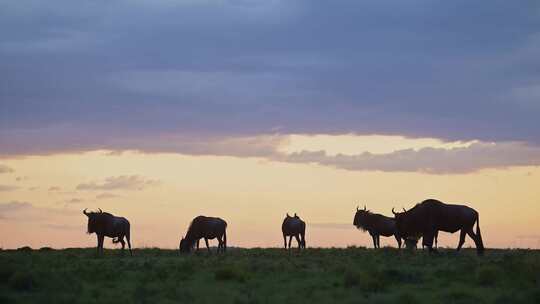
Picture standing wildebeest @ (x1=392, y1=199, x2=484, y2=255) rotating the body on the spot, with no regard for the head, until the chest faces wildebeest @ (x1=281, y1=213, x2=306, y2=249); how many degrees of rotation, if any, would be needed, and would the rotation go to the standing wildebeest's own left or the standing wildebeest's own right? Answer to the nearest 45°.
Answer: approximately 45° to the standing wildebeest's own right

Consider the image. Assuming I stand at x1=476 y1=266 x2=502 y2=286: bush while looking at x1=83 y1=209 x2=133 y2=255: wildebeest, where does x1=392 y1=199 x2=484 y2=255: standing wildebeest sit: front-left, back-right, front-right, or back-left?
front-right

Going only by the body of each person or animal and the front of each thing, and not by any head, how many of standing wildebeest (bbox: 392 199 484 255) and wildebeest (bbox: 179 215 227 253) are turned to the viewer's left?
2

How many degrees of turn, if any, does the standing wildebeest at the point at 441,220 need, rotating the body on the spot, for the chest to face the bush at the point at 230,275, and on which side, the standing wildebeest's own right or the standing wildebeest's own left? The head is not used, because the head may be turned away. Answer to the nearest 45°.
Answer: approximately 45° to the standing wildebeest's own left

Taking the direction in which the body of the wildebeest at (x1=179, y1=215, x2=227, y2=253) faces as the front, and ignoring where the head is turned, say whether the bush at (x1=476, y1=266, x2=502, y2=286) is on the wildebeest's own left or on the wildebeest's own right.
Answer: on the wildebeest's own left

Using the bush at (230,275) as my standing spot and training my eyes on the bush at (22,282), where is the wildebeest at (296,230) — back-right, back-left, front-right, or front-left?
back-right

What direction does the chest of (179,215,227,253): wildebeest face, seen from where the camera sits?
to the viewer's left

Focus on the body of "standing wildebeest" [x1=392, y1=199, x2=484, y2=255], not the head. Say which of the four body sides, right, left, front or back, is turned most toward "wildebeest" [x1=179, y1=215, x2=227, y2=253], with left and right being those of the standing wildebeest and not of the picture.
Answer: front

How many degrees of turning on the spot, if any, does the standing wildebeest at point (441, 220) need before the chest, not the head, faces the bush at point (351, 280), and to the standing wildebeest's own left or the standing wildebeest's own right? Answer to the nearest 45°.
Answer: approximately 90° to the standing wildebeest's own left

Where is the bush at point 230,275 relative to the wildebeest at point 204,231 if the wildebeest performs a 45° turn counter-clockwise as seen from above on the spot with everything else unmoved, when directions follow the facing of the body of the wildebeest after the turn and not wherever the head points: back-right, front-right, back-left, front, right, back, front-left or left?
front-left

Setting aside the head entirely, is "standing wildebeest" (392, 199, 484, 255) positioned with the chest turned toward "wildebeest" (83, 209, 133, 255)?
yes

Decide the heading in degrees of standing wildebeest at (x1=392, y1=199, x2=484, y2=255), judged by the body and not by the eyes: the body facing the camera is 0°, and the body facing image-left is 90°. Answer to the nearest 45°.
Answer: approximately 90°

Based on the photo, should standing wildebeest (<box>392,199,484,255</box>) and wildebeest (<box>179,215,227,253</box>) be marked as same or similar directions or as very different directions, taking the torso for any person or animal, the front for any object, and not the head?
same or similar directions

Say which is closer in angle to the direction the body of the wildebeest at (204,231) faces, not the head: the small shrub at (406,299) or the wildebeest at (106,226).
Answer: the wildebeest

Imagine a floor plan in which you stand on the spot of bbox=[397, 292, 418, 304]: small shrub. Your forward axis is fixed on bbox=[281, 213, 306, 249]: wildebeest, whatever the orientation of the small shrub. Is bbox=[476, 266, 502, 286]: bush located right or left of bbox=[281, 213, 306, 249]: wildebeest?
right
